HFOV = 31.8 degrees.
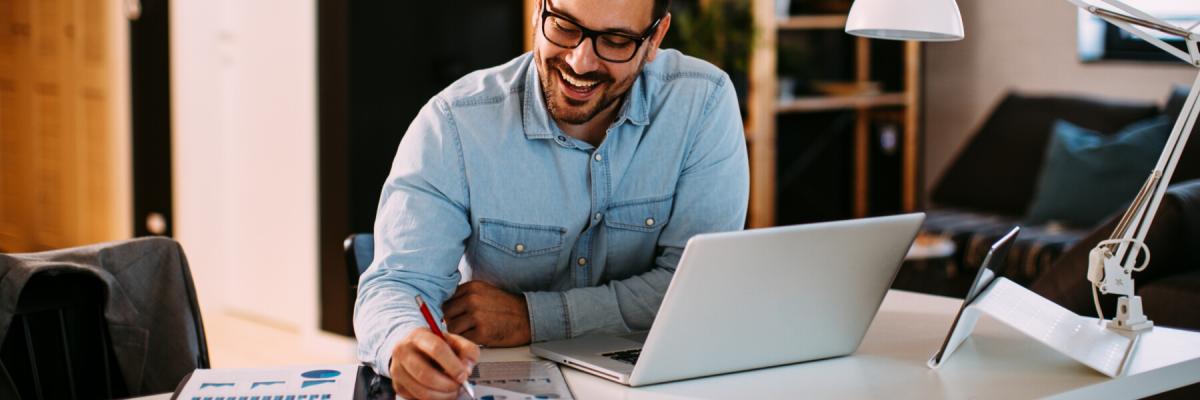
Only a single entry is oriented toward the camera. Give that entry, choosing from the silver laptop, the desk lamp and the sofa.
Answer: the sofa

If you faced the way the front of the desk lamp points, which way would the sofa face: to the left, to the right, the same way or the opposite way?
to the left

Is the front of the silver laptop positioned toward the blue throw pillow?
no

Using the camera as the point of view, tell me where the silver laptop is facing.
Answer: facing away from the viewer and to the left of the viewer

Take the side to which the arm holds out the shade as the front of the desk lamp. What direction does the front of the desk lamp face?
to the viewer's left

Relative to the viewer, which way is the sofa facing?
toward the camera

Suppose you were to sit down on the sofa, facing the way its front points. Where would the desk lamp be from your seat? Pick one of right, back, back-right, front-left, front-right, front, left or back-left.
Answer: front

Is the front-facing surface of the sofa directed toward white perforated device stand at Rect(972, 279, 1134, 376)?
yes

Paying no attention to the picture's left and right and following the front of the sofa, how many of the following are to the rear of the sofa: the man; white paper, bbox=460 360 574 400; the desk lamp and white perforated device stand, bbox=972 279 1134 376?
0

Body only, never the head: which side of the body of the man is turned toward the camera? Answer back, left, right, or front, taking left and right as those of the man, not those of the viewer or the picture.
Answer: front

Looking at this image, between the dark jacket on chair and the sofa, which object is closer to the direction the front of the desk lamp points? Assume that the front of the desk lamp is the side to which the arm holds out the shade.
the dark jacket on chair

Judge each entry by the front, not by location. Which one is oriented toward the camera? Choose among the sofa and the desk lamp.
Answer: the sofa

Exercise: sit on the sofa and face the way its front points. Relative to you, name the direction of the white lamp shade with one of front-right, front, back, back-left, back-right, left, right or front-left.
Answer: front

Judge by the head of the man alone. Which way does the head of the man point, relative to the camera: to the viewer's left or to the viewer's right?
to the viewer's left
